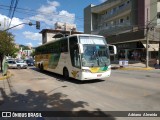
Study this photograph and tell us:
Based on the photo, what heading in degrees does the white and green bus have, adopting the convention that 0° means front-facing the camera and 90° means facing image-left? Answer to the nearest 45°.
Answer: approximately 315°

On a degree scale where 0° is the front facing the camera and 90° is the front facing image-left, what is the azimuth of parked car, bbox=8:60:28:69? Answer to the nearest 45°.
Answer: approximately 315°

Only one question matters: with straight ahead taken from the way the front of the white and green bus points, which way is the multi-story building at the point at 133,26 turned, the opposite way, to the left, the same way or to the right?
to the right

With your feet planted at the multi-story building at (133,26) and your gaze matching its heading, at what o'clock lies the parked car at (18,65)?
The parked car is roughly at 1 o'clock from the multi-story building.

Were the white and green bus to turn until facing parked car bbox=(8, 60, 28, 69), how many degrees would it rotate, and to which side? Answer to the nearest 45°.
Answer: approximately 180°
